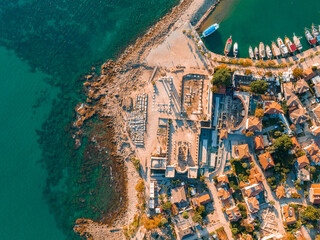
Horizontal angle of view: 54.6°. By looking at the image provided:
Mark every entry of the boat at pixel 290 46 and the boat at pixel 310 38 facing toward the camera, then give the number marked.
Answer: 0

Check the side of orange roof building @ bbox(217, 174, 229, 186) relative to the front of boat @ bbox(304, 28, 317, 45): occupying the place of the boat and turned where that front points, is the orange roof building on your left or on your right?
on your left

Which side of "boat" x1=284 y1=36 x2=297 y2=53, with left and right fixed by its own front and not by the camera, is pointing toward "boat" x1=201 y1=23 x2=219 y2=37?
left

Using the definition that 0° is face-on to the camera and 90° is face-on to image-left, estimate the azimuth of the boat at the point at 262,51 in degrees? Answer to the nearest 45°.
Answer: approximately 180°

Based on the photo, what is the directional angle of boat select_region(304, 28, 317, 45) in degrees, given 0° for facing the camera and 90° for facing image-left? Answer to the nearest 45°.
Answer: approximately 135°

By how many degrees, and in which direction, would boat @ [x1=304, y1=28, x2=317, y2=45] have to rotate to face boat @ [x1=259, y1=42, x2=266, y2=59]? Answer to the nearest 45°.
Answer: approximately 90° to its left

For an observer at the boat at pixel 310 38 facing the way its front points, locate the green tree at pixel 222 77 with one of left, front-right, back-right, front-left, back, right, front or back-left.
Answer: left
